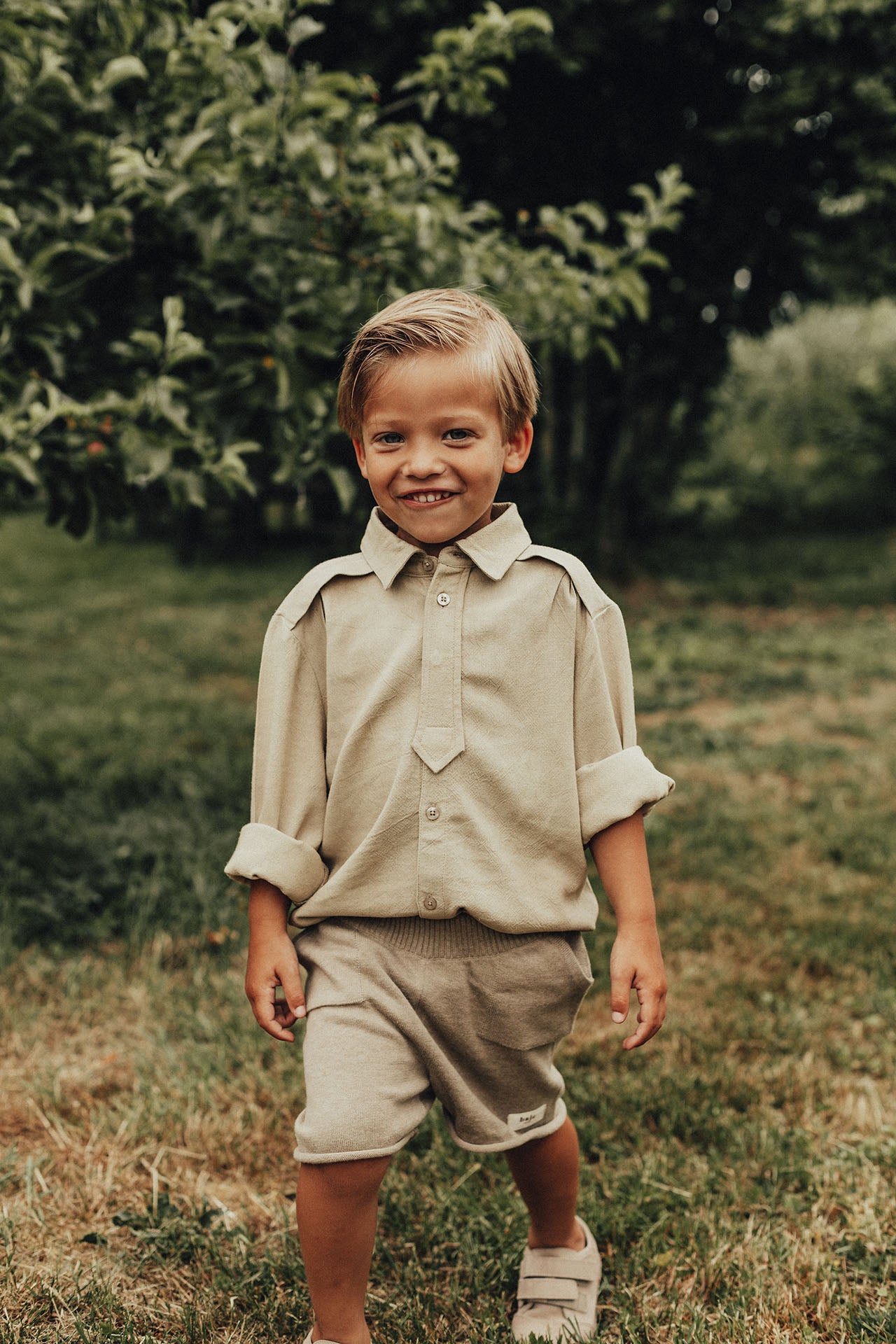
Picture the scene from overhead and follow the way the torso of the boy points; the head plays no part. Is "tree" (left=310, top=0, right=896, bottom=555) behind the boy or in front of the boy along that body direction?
behind

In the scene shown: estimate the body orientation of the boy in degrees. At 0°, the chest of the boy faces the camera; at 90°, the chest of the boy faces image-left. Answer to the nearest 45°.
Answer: approximately 0°

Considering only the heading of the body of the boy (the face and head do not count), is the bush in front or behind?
behind

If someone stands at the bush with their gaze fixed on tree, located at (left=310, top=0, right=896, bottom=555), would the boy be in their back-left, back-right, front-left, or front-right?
back-right

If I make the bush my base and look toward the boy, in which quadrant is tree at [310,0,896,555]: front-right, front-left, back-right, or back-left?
back-left
